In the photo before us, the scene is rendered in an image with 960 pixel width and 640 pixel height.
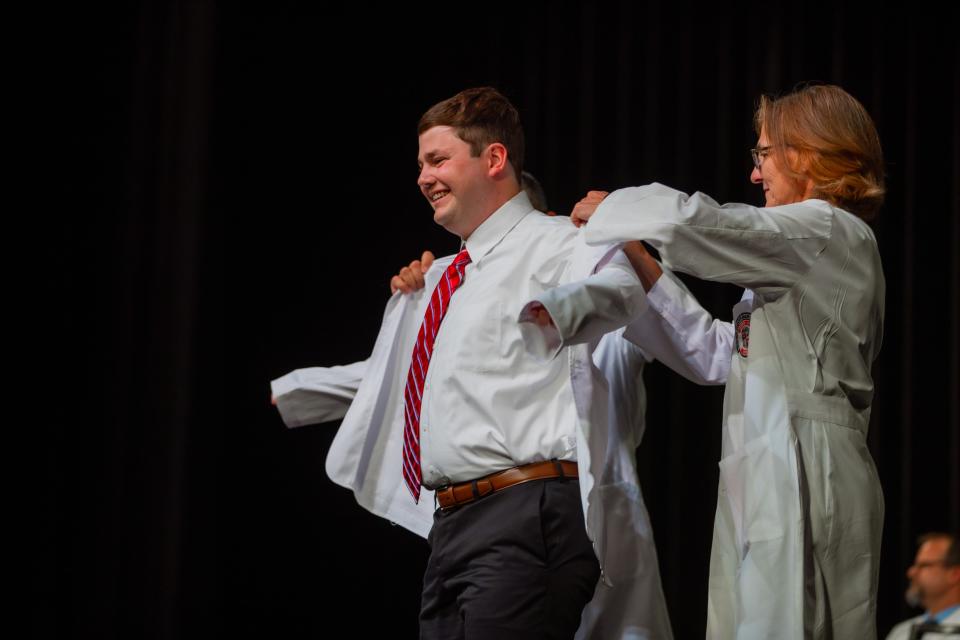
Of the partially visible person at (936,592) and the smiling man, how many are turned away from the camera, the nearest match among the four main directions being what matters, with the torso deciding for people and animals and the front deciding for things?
0

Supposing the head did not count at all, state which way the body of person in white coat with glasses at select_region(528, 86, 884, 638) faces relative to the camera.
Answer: to the viewer's left

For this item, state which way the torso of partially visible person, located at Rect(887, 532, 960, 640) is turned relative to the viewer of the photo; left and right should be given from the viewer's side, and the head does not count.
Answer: facing the viewer and to the left of the viewer

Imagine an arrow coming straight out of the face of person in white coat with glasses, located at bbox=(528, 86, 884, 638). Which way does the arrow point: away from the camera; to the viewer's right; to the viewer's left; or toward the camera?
to the viewer's left

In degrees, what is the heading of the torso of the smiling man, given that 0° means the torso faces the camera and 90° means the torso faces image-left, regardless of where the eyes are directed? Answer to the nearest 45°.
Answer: approximately 45°

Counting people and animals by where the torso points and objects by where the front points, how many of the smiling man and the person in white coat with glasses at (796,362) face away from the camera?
0
